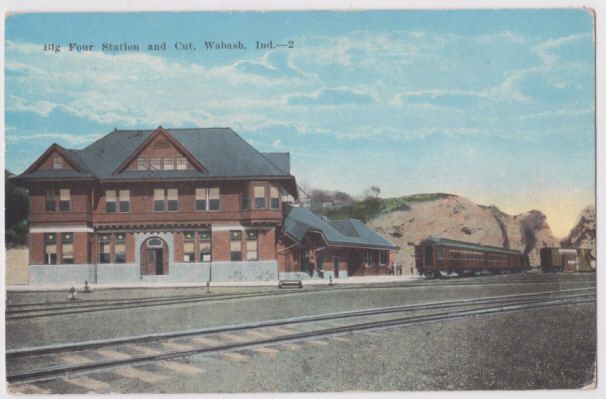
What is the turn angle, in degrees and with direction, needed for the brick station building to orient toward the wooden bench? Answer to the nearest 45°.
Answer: approximately 90° to its left

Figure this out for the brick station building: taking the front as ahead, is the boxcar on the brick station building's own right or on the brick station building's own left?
on the brick station building's own left

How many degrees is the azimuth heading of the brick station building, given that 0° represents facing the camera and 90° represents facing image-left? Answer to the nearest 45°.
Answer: approximately 0°

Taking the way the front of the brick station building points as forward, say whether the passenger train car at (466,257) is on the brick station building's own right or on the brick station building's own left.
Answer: on the brick station building's own left

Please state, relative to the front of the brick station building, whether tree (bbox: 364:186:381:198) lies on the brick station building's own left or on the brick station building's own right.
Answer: on the brick station building's own left
